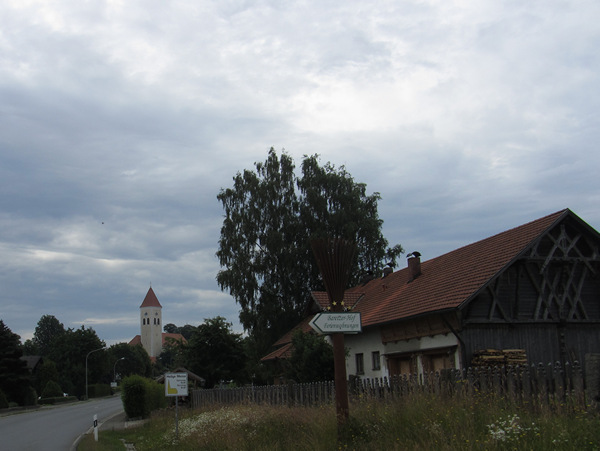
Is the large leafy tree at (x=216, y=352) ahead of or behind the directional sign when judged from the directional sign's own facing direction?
behind

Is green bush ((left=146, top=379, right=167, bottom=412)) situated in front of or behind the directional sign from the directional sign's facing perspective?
behind

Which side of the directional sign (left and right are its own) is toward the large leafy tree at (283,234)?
back

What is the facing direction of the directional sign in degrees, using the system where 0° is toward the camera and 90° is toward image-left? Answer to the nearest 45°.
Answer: approximately 0°
